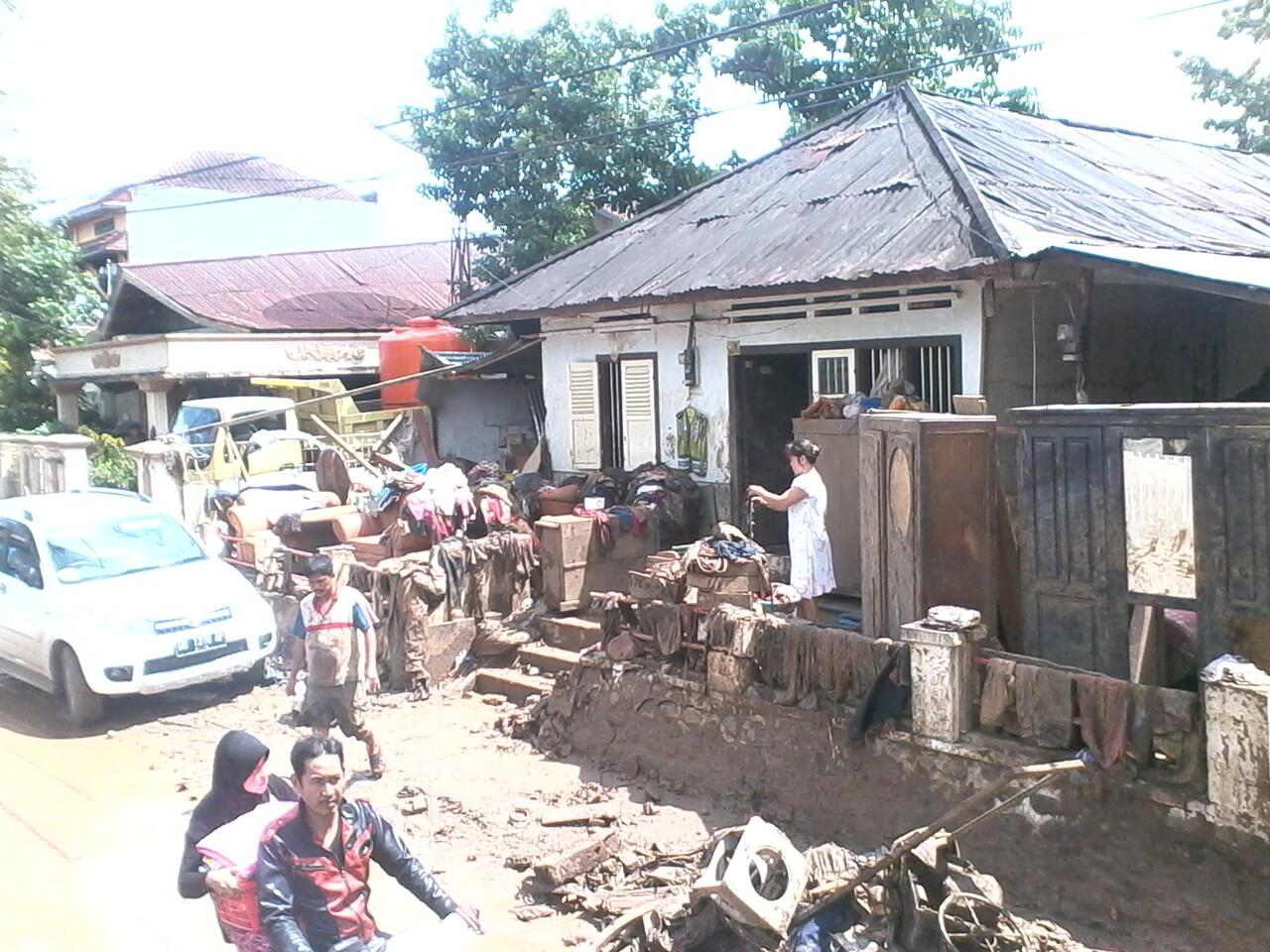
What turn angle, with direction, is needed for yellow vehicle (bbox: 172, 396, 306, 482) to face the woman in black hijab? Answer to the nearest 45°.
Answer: approximately 45° to its left

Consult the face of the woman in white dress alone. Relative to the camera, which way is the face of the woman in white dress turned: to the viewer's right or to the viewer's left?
to the viewer's left

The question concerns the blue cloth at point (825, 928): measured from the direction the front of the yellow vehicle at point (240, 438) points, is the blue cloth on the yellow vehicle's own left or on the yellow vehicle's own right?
on the yellow vehicle's own left

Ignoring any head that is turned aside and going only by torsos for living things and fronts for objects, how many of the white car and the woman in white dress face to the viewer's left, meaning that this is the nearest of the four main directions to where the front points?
1

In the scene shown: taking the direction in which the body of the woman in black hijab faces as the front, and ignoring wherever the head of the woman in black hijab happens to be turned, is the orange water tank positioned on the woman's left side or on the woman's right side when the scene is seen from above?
on the woman's left side

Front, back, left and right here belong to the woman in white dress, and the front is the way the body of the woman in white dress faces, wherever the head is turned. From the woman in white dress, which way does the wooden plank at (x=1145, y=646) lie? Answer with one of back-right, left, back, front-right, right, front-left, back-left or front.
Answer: back-left

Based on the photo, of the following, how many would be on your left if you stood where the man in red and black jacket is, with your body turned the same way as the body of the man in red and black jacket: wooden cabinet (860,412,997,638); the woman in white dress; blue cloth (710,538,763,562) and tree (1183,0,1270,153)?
4

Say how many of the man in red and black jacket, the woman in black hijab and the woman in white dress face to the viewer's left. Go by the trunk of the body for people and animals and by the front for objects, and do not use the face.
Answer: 1

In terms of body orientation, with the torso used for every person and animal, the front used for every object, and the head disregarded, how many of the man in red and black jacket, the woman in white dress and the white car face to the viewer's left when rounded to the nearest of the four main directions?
1

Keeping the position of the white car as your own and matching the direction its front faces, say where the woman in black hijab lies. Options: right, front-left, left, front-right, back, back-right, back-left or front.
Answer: front-right

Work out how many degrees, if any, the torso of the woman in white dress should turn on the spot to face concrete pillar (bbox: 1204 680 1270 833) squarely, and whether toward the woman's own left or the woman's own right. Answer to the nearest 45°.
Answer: approximately 135° to the woman's own left
